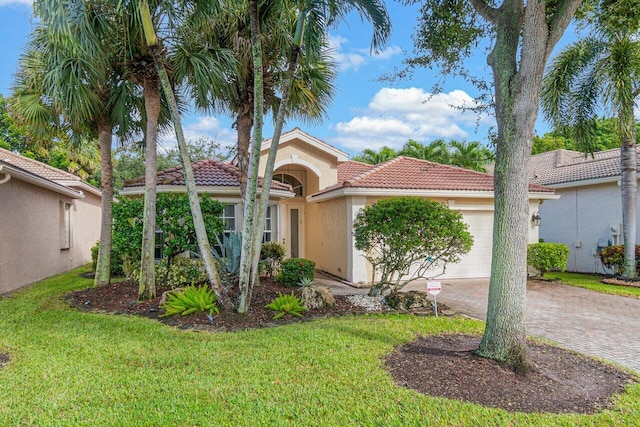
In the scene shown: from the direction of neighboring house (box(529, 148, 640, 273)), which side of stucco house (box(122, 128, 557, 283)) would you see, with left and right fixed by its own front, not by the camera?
left

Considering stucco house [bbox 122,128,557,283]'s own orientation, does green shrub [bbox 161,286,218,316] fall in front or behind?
in front

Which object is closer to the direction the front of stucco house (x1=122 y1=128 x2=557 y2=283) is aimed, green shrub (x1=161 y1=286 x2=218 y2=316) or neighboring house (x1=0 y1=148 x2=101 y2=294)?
the green shrub

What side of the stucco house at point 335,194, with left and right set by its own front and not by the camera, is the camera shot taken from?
front

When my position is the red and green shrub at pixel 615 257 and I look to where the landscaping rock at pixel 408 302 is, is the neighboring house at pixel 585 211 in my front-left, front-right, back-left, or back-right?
back-right

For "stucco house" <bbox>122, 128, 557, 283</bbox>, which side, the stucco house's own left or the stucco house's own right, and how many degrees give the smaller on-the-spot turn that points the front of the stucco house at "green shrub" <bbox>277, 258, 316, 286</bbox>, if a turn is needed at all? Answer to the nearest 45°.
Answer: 0° — it already faces it

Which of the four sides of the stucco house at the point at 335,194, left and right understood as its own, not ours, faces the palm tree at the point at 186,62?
front

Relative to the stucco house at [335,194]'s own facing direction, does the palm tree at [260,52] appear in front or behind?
in front

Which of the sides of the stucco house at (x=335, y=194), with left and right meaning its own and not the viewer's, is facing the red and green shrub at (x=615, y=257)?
left

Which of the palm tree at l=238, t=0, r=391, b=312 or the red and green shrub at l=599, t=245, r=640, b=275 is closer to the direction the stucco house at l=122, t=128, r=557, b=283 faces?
the palm tree
